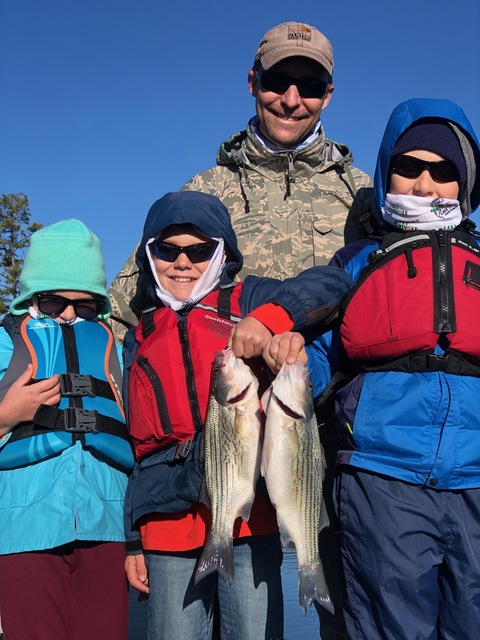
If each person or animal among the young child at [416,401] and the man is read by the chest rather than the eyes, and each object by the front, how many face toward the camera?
2

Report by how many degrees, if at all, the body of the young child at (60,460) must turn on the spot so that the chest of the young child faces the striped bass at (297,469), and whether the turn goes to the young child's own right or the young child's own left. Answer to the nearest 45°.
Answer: approximately 45° to the young child's own left

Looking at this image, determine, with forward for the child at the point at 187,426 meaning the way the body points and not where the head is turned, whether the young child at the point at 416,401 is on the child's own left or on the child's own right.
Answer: on the child's own left

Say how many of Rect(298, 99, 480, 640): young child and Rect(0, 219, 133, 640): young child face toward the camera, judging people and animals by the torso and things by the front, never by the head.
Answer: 2

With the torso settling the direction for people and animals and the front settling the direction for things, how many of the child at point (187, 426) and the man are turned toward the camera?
2
